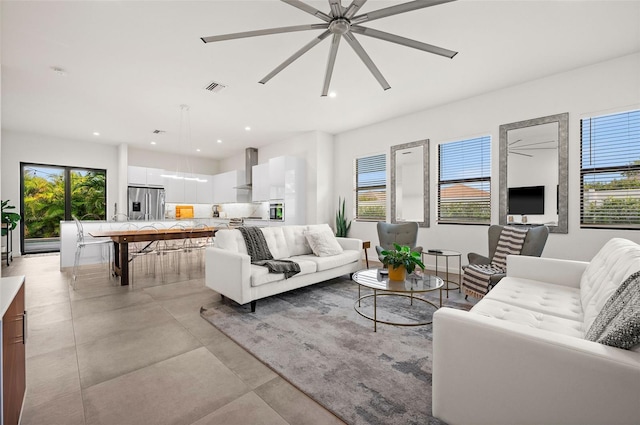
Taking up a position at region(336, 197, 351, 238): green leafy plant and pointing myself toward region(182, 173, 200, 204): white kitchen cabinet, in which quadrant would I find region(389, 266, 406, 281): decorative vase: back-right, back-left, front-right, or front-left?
back-left

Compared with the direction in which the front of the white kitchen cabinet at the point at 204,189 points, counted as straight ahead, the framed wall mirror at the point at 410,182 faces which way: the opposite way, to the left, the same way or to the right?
to the right

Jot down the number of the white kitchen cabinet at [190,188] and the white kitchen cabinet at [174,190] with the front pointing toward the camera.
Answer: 2

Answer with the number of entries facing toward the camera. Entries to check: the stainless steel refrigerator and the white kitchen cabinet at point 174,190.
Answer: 2

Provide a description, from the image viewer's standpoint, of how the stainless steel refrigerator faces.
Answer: facing the viewer

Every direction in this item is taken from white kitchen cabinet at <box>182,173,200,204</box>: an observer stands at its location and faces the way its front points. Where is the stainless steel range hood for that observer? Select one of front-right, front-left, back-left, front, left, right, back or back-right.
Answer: front-left

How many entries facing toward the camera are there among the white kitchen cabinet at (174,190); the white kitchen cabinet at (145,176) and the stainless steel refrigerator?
3

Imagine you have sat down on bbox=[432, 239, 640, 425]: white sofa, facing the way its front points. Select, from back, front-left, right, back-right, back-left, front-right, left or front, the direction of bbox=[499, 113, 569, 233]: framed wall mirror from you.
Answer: right

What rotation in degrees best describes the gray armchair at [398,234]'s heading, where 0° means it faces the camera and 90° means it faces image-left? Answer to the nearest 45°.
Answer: approximately 0°

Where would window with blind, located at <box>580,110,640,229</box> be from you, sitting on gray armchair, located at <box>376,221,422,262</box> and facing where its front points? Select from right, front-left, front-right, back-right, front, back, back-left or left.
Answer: left

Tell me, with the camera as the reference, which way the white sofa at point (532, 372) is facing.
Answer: facing to the left of the viewer

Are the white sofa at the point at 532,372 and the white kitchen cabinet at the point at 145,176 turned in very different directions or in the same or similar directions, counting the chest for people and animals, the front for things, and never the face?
very different directions

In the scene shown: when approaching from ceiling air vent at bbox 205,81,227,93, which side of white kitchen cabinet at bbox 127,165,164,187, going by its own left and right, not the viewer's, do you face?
front

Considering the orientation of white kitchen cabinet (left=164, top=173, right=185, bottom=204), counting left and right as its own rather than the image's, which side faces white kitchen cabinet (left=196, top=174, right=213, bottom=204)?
left

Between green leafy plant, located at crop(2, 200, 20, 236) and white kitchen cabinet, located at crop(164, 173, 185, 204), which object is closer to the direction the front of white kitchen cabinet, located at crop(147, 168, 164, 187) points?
the green leafy plant

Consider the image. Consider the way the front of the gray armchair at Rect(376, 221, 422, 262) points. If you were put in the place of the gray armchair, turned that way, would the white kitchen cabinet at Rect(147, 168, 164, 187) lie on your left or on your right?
on your right
